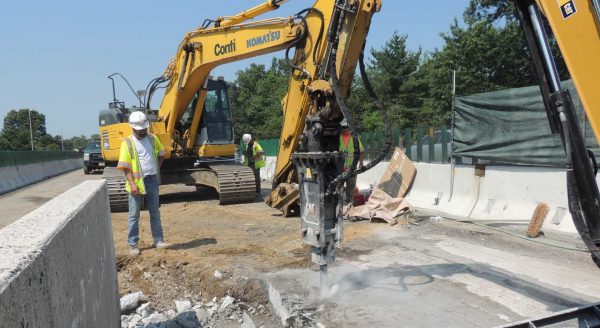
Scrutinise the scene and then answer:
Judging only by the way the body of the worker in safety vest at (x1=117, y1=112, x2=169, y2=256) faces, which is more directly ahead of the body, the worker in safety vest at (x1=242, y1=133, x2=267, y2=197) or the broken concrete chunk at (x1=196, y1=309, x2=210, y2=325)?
the broken concrete chunk

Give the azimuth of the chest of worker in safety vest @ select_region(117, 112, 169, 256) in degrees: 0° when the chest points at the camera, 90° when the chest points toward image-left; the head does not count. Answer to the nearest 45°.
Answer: approximately 315°

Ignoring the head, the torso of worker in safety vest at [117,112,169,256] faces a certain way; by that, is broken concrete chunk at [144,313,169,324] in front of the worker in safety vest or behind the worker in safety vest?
in front

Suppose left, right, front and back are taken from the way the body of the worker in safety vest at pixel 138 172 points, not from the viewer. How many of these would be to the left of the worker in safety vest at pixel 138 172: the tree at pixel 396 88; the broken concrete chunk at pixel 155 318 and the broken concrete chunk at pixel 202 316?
1

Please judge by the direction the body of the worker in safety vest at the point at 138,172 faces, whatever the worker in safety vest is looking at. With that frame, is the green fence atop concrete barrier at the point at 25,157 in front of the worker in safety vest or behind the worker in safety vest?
behind

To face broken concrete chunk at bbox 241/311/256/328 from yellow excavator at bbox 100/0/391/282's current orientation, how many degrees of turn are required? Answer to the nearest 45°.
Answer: approximately 45° to its right

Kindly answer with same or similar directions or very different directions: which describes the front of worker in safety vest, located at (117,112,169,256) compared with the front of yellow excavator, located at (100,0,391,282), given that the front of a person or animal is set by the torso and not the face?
same or similar directions

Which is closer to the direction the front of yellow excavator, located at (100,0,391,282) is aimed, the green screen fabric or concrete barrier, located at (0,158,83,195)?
the green screen fabric

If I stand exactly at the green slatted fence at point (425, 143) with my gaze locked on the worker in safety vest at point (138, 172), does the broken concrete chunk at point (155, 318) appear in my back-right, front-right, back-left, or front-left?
front-left

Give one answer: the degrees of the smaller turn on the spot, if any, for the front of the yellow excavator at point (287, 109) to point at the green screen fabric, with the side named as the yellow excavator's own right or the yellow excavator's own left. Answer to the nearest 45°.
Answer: approximately 45° to the yellow excavator's own left

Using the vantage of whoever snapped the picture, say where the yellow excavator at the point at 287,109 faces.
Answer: facing the viewer and to the right of the viewer

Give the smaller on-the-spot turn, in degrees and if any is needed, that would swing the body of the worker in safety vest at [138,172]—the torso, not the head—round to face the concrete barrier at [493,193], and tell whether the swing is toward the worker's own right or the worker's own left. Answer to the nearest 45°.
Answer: approximately 45° to the worker's own left

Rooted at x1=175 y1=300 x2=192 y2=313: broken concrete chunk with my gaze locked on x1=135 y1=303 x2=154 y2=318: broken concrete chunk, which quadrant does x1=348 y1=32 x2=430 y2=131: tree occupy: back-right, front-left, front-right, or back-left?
back-right
